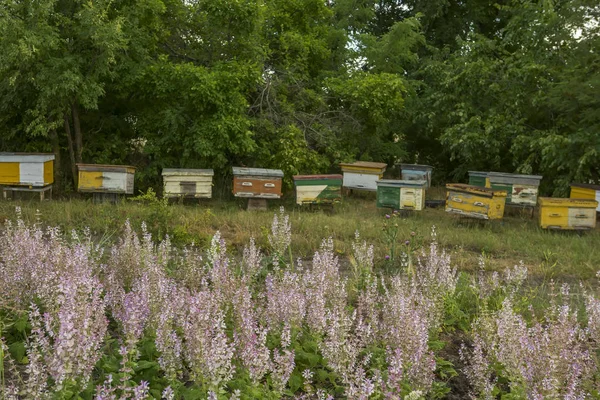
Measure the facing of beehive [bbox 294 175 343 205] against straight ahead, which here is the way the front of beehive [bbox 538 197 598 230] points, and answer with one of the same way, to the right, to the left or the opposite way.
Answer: the same way

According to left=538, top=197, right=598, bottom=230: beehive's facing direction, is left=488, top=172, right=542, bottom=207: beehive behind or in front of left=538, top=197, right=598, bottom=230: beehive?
behind

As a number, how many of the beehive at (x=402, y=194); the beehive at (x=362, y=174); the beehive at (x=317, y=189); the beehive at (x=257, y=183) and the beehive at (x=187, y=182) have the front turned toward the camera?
5

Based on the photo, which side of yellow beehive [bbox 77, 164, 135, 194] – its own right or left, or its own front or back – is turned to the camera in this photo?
front

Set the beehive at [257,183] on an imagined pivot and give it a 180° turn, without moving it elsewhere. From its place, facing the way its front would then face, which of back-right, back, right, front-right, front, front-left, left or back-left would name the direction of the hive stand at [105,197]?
left

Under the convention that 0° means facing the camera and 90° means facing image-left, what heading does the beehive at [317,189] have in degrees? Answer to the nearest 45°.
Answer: approximately 0°

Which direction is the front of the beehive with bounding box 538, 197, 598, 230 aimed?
toward the camera

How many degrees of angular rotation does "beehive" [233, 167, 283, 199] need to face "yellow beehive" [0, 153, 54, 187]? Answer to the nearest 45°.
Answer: approximately 90° to its right

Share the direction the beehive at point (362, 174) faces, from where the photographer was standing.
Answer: facing the viewer

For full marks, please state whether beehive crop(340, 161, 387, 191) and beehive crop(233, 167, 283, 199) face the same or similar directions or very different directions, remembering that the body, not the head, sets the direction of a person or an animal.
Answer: same or similar directions

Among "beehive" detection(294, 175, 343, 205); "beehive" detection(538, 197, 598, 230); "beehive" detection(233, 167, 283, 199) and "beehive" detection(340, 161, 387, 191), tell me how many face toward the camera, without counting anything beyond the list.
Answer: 4

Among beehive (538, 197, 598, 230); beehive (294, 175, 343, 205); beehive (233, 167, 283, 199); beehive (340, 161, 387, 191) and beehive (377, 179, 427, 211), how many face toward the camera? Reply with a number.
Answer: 5

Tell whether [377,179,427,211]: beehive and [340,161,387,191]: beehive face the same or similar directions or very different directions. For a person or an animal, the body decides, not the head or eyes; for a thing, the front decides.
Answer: same or similar directions

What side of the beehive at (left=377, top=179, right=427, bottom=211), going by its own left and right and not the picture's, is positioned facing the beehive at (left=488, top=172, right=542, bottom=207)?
left

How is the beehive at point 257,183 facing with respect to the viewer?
toward the camera

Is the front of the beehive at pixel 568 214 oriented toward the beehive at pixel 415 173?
no

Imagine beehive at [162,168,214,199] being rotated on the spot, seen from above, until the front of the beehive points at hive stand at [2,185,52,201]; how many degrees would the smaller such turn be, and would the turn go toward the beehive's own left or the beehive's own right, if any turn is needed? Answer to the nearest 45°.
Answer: approximately 90° to the beehive's own right

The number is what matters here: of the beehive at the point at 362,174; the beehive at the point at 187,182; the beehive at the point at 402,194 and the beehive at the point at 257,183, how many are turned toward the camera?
4

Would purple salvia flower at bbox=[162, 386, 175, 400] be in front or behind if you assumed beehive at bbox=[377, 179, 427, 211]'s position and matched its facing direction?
in front

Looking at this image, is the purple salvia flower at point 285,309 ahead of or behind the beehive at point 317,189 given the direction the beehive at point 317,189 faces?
ahead

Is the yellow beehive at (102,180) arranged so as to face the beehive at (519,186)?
no
